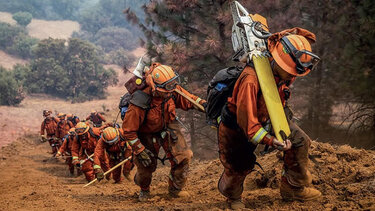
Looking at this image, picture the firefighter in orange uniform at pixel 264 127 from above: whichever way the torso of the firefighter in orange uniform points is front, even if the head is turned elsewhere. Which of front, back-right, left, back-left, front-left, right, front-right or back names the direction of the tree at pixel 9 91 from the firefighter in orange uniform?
back-left

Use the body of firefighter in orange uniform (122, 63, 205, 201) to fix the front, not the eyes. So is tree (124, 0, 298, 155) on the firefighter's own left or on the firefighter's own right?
on the firefighter's own left

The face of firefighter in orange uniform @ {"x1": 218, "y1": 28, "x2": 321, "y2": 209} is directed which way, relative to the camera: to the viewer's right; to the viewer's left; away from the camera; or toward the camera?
to the viewer's right

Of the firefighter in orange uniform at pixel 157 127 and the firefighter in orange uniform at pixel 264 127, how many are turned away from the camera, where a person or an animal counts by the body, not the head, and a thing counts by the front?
0

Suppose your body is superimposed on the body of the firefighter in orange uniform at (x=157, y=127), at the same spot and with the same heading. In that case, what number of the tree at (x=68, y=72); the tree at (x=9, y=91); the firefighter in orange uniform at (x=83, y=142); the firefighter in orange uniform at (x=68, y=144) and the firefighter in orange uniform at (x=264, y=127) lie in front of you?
1

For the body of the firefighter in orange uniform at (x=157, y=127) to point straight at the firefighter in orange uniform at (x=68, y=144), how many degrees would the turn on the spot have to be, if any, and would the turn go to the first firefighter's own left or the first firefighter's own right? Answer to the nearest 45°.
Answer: approximately 180°

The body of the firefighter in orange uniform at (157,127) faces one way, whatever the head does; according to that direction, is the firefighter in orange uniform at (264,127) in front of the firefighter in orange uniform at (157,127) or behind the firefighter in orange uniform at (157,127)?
in front

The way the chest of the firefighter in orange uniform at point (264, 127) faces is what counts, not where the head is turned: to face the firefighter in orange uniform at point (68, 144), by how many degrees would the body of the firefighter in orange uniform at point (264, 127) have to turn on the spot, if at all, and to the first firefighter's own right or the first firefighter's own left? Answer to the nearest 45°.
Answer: approximately 135° to the first firefighter's own left

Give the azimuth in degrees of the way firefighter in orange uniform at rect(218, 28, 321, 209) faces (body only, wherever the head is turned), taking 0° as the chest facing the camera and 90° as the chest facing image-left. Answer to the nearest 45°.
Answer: approximately 270°

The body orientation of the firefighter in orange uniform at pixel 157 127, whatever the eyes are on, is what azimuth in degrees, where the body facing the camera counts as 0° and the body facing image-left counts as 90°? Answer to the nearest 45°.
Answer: approximately 315°

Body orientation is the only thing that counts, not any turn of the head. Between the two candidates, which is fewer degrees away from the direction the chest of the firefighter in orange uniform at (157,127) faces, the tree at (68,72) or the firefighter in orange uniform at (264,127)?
the firefighter in orange uniform

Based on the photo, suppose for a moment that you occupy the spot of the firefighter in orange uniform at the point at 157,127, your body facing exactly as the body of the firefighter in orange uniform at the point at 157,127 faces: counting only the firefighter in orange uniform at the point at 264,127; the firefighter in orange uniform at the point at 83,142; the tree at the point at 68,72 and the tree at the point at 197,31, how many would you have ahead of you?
1

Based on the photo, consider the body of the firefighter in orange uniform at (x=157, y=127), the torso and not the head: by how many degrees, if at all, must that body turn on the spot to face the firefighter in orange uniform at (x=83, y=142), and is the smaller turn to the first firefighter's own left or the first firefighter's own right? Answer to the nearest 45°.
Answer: approximately 180°

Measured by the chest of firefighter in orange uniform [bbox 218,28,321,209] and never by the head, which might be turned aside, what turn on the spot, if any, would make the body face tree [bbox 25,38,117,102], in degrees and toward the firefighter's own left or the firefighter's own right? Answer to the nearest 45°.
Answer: approximately 135° to the firefighter's own left
